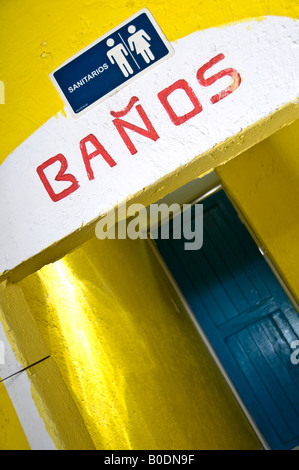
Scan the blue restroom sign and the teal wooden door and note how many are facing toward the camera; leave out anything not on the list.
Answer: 2

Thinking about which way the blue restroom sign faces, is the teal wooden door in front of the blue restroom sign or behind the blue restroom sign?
behind

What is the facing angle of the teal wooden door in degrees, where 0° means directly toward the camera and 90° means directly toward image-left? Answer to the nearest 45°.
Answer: approximately 0°

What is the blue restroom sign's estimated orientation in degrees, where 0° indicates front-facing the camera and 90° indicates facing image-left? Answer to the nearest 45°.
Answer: approximately 0°

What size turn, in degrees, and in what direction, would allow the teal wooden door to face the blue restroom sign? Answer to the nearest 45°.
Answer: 0° — it already faces it
